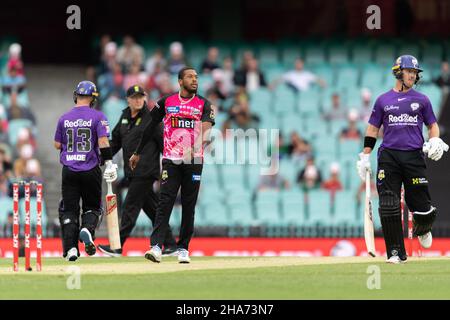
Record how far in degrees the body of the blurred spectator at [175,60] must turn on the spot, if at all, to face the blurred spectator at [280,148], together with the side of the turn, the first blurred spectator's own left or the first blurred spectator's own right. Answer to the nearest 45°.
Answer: approximately 45° to the first blurred spectator's own left

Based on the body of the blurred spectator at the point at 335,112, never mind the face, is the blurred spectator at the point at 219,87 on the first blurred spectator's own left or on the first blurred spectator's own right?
on the first blurred spectator's own right

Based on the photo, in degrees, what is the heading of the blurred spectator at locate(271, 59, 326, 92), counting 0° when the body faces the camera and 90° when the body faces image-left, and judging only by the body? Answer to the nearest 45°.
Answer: approximately 0°

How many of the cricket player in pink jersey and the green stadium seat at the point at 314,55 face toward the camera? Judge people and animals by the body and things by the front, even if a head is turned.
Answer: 2

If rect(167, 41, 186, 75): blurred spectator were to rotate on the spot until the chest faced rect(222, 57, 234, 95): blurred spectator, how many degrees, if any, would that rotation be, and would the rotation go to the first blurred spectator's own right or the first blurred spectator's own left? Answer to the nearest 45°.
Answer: approximately 90° to the first blurred spectator's own left
